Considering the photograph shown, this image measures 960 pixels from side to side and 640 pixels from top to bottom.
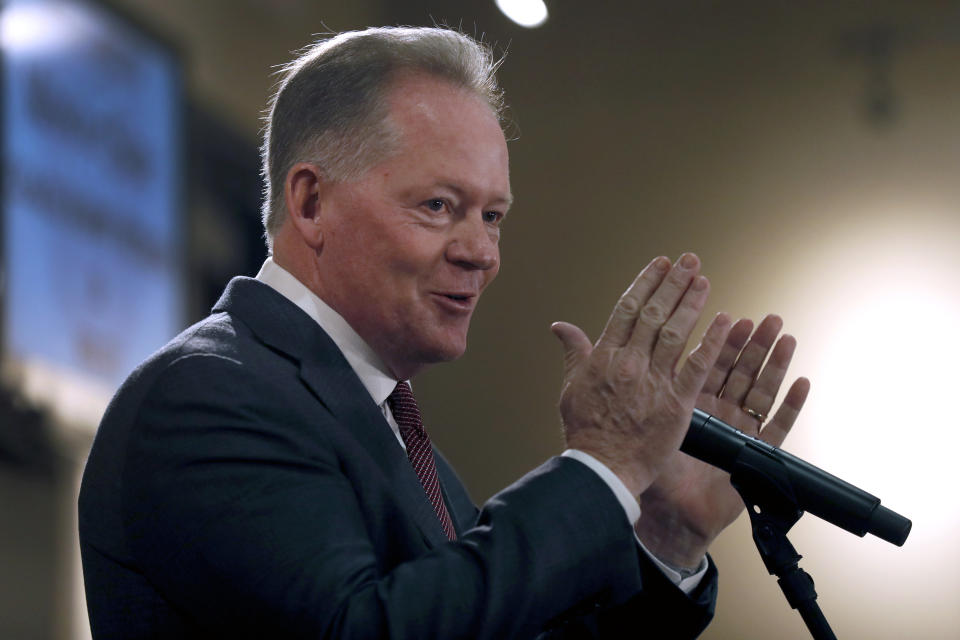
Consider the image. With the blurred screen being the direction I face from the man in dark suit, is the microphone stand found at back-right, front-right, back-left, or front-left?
back-right

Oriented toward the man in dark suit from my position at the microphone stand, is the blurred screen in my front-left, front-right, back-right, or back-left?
front-right

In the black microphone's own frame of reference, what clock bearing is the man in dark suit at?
The man in dark suit is roughly at 11 o'clock from the black microphone.

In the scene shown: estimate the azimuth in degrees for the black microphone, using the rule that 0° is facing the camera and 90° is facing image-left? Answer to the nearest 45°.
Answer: approximately 90°

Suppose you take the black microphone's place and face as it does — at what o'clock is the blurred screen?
The blurred screen is roughly at 1 o'clock from the black microphone.
